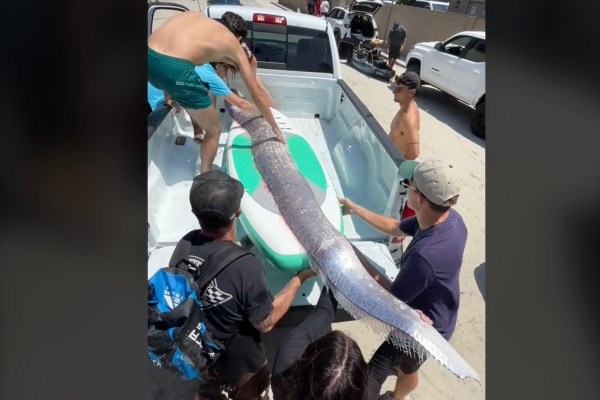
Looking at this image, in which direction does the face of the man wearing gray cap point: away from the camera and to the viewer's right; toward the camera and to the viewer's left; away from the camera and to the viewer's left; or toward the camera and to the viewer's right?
away from the camera and to the viewer's left

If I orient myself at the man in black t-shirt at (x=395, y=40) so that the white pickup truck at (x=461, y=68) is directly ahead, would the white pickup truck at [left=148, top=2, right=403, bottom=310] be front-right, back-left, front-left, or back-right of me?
front-right

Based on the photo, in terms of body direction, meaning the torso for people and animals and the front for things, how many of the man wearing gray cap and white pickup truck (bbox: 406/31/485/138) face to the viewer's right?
0

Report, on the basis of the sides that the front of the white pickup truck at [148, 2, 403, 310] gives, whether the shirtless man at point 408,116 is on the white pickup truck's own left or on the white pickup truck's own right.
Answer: on the white pickup truck's own right

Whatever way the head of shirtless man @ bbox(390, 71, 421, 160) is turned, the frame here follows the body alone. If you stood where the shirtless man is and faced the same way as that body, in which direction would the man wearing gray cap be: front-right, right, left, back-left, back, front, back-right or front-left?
front-left

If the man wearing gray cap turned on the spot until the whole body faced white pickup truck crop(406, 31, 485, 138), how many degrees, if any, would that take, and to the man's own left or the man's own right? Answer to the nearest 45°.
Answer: approximately 90° to the man's own right

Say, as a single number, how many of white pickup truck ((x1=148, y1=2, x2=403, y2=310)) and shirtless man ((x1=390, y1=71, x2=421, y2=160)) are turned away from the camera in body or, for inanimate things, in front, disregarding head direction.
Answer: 1

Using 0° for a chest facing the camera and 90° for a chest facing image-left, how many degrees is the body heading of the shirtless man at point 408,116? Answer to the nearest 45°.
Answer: approximately 45°

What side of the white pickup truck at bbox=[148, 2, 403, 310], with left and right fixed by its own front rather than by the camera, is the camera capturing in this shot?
back

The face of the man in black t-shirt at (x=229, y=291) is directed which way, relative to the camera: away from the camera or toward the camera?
away from the camera

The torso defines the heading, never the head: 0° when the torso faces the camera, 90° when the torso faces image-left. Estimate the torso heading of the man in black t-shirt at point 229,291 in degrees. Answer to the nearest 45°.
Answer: approximately 225°

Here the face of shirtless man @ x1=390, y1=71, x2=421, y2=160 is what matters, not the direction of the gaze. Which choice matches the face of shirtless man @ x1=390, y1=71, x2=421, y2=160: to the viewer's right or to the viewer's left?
to the viewer's left

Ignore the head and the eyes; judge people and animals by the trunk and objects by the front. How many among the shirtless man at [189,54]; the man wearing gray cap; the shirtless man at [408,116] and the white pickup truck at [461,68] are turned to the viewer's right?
1

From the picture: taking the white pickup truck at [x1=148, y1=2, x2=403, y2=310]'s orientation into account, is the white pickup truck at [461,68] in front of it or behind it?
in front

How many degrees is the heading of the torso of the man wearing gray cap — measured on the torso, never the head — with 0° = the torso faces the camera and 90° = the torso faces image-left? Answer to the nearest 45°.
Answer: approximately 90°

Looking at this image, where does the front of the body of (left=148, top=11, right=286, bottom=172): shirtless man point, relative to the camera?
to the viewer's right

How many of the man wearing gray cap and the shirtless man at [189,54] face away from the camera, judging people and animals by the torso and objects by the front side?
0
